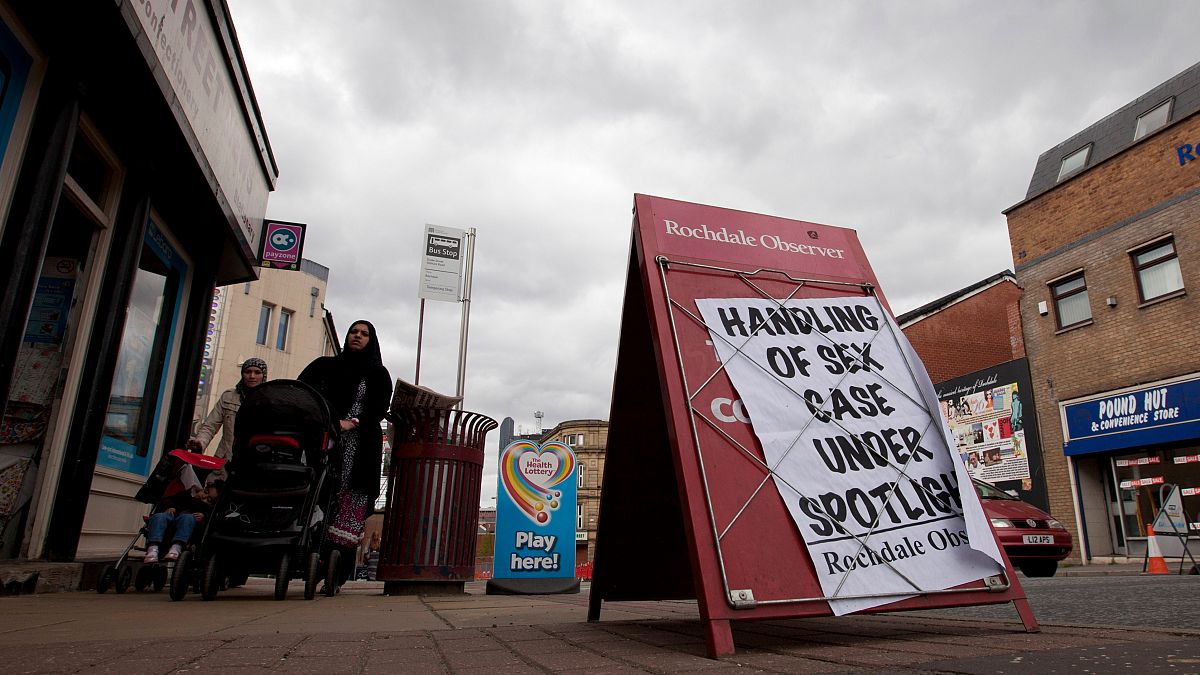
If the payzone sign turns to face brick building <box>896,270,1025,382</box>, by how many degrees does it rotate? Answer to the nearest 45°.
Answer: approximately 90° to its left

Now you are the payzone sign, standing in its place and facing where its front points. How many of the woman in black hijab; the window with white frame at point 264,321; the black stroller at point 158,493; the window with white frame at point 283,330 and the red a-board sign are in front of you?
3

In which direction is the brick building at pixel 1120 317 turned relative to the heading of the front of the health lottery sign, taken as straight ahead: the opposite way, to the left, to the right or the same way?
to the right

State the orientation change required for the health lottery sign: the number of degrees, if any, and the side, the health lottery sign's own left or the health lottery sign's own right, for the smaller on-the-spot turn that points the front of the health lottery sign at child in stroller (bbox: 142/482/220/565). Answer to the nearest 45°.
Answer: approximately 45° to the health lottery sign's own right

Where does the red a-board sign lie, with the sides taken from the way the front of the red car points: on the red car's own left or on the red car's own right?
on the red car's own right

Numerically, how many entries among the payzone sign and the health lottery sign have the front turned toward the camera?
2

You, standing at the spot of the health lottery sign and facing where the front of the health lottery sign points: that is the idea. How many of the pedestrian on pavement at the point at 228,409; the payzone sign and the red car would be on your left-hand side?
1

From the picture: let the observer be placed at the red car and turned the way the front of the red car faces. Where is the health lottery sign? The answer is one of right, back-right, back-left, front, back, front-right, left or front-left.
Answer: right

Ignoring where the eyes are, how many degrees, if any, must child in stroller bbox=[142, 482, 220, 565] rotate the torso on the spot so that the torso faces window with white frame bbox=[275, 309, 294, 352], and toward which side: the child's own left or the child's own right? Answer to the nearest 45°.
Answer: approximately 135° to the child's own right

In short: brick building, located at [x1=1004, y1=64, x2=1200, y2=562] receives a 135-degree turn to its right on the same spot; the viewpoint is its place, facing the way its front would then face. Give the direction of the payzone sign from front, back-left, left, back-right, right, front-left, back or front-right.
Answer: back-left

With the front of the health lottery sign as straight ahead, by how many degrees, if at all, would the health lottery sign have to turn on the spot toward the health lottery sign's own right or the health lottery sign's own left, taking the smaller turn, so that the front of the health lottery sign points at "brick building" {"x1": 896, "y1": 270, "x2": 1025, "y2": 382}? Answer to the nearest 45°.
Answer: approximately 135° to the health lottery sign's own left

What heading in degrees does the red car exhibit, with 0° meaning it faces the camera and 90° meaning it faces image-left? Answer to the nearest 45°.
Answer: approximately 315°

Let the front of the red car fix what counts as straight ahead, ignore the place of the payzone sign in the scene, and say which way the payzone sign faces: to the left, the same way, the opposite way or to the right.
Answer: the same way

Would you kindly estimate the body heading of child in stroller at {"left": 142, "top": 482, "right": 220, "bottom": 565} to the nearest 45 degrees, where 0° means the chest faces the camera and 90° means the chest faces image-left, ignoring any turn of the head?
approximately 45°

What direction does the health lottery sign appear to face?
toward the camera

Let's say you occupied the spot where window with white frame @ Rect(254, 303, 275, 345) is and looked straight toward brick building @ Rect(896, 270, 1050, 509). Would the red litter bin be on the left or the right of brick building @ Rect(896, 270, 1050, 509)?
right

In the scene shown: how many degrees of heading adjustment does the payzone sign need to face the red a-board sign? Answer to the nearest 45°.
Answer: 0° — it already faces it

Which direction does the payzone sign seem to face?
toward the camera
